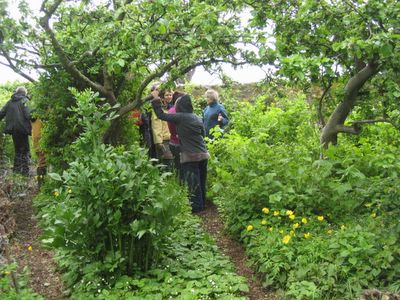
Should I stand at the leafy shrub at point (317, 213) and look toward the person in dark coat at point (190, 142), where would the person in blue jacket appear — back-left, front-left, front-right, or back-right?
front-right

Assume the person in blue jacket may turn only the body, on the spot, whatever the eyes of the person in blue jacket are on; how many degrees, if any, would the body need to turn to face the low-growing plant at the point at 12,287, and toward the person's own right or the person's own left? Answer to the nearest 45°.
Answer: approximately 45° to the person's own left

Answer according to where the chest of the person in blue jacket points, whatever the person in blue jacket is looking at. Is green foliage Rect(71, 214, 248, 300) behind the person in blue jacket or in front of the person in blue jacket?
in front

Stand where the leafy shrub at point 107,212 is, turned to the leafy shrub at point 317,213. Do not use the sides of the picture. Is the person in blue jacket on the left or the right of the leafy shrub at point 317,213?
left

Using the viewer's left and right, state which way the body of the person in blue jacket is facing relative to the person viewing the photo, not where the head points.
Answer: facing the viewer and to the left of the viewer

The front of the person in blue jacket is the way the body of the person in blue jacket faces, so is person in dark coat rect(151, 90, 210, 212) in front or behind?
in front

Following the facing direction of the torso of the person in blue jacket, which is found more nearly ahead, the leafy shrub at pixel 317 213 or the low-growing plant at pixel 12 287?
the low-growing plant

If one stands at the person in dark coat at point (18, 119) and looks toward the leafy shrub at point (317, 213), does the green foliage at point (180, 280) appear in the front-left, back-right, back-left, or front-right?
front-right

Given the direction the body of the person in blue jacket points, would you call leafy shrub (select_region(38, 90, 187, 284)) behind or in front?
in front

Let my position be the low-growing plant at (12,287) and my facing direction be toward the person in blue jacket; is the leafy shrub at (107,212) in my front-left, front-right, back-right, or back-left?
front-right

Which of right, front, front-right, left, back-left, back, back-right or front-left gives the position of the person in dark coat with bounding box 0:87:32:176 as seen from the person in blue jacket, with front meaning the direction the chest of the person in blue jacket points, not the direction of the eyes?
front-right

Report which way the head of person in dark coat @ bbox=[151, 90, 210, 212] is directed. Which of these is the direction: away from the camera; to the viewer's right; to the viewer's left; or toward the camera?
away from the camera
